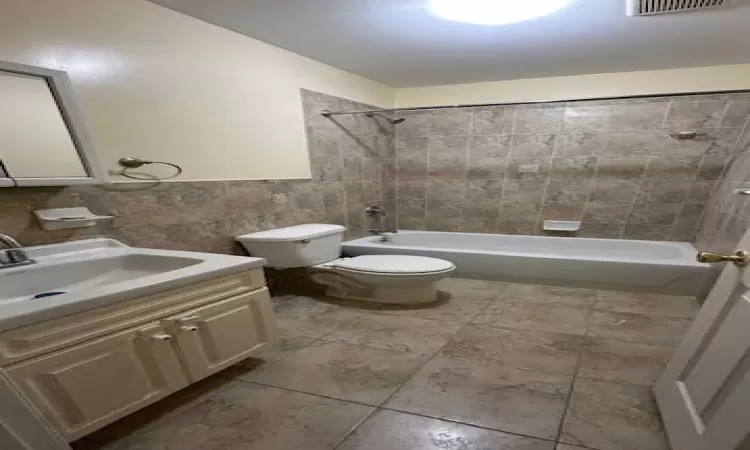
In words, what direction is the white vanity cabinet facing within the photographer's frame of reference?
facing the viewer and to the right of the viewer

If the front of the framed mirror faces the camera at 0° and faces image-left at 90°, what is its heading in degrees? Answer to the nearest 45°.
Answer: approximately 315°

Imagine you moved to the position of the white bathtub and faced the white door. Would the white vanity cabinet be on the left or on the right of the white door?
right

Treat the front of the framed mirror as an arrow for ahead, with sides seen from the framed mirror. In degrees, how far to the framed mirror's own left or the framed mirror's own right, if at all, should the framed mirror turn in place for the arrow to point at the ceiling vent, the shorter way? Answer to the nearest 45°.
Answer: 0° — it already faces it

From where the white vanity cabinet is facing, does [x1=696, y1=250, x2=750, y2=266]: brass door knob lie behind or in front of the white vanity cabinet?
in front

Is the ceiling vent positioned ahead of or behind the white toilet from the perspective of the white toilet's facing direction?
ahead
